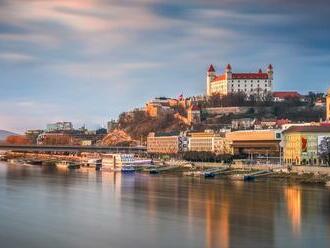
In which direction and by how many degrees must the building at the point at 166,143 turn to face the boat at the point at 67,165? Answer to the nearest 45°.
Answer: approximately 45° to its right

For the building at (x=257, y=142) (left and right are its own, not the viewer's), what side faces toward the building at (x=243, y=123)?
back

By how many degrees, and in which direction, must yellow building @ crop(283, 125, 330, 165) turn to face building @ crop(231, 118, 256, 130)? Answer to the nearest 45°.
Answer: approximately 180°

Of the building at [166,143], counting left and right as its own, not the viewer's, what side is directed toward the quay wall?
left

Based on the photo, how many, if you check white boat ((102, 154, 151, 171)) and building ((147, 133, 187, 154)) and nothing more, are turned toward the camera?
1
